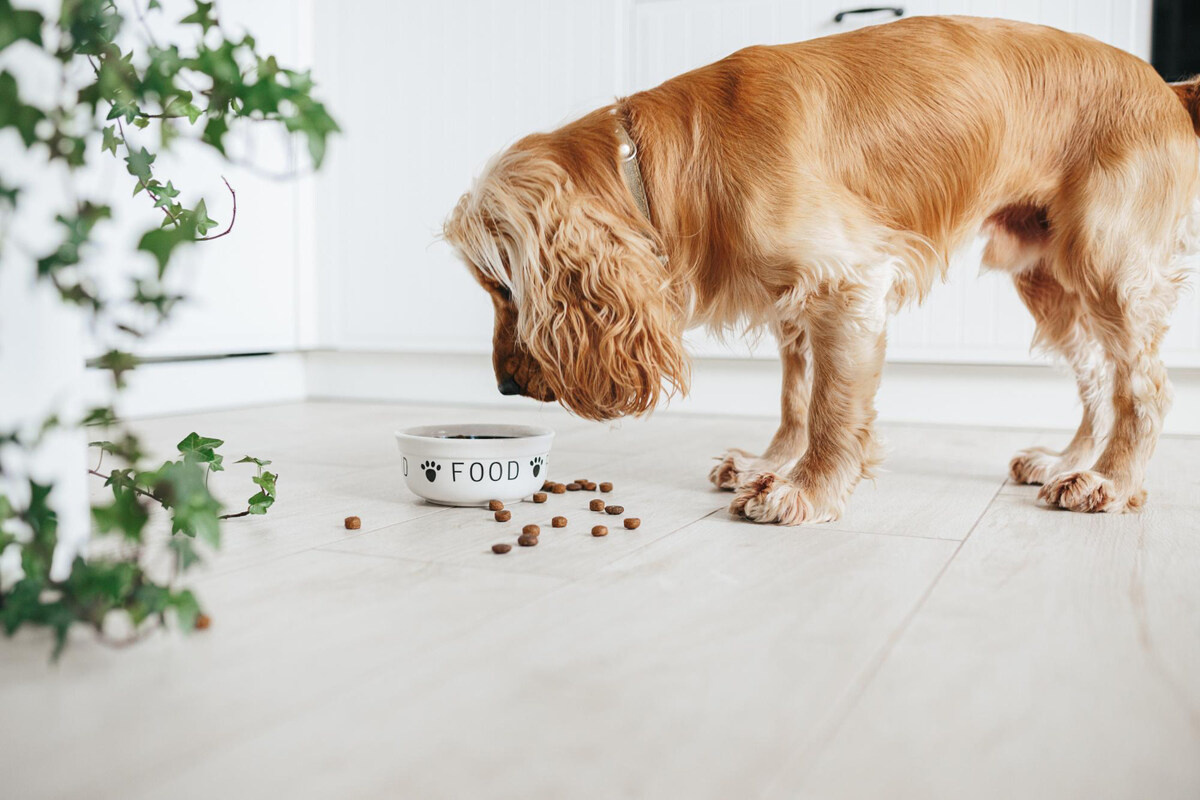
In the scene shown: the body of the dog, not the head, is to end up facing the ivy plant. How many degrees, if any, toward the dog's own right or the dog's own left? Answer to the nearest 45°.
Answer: approximately 45° to the dog's own left

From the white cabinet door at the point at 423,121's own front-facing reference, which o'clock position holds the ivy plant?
The ivy plant is roughly at 12 o'clock from the white cabinet door.

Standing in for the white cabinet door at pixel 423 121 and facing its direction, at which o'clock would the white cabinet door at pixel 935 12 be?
the white cabinet door at pixel 935 12 is roughly at 10 o'clock from the white cabinet door at pixel 423 121.

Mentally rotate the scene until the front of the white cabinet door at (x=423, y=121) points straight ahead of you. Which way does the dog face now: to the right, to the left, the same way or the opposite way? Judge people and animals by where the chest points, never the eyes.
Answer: to the right

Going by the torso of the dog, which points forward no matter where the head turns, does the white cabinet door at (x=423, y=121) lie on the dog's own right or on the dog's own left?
on the dog's own right

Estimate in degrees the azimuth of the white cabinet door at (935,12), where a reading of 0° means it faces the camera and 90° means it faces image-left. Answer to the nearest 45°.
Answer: approximately 0°

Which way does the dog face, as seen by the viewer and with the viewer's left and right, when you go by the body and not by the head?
facing to the left of the viewer

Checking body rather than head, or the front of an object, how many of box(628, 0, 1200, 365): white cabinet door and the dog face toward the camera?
1

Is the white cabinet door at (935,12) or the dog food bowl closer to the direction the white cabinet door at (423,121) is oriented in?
the dog food bowl

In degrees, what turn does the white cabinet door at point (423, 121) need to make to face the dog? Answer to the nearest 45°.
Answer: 0° — it already faces it

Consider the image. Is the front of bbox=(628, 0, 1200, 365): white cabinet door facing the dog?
yes

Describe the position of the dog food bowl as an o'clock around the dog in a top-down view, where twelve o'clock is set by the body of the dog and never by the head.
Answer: The dog food bowl is roughly at 11 o'clock from the dog.

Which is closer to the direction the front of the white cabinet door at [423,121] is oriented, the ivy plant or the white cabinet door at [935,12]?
the ivy plant

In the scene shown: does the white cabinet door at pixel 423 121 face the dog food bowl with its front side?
yes
